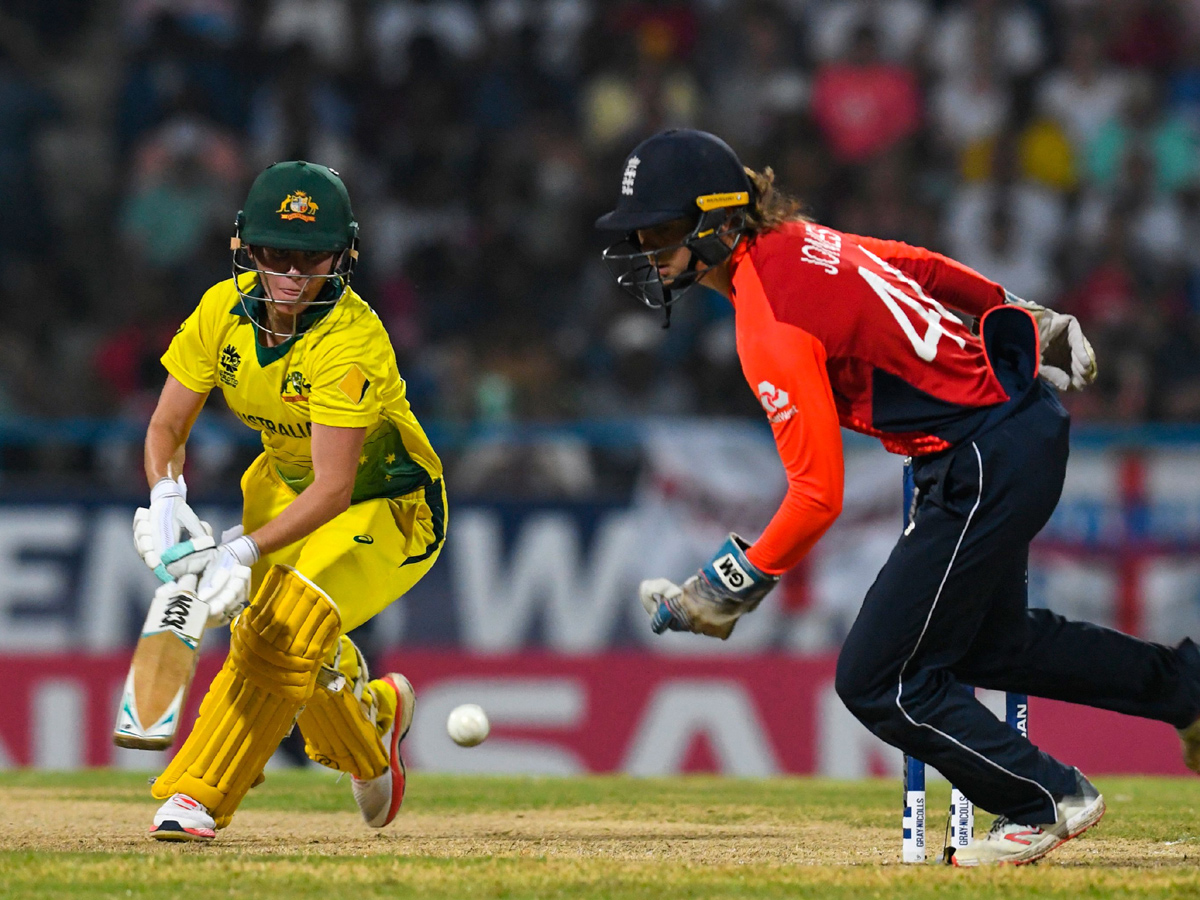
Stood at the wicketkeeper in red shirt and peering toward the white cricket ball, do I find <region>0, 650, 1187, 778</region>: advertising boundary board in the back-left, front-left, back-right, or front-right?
front-right

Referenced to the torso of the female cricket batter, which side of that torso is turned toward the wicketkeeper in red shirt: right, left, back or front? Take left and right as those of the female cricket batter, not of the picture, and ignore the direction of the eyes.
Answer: left

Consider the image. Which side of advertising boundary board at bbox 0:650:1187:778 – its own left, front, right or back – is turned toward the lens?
front

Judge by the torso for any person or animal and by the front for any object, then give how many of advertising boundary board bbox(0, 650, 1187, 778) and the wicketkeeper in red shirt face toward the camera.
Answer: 1

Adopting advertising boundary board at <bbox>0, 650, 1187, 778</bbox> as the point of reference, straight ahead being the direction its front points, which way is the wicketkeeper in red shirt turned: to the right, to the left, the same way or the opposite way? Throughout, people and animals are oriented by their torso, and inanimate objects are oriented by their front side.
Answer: to the right

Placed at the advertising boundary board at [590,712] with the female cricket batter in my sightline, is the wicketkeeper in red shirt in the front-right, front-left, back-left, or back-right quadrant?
front-left

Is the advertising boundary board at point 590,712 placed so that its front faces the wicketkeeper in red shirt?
yes

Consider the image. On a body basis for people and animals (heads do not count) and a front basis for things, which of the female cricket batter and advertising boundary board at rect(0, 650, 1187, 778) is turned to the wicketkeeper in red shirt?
the advertising boundary board

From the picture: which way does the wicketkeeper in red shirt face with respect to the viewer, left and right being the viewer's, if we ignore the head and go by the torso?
facing to the left of the viewer

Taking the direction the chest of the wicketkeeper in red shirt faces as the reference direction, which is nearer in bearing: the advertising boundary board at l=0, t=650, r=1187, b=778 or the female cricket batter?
the female cricket batter

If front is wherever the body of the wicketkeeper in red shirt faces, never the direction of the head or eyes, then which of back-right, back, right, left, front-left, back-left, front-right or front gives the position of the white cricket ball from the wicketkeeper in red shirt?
front-right

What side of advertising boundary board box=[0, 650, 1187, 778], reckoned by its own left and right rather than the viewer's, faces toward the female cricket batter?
front

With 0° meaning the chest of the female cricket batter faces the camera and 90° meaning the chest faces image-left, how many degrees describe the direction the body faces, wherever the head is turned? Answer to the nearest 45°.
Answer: approximately 45°

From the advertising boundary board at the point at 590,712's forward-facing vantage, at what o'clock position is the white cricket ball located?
The white cricket ball is roughly at 12 o'clock from the advertising boundary board.
